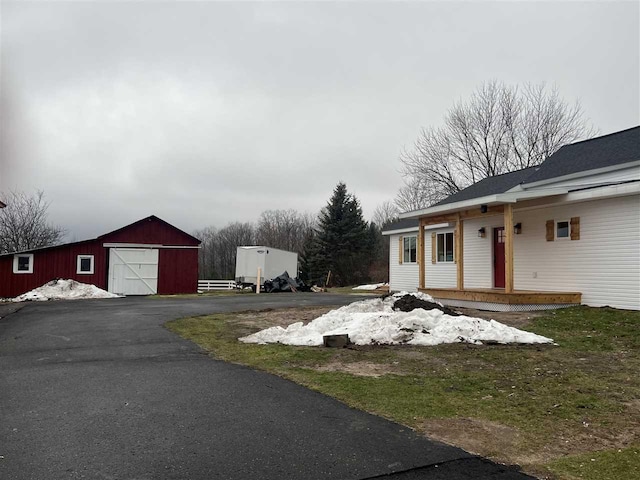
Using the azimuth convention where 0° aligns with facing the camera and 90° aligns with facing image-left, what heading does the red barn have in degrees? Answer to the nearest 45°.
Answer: approximately 0°

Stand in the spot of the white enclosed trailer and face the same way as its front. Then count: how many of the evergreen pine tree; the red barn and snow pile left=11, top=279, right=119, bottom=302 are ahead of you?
2

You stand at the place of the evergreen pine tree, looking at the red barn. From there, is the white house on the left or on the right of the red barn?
left

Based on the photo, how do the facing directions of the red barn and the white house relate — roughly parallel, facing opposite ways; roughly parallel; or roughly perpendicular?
roughly perpendicular

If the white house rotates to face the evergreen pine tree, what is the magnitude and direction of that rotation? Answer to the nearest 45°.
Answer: approximately 90° to its right

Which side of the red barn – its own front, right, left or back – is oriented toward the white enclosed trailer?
left

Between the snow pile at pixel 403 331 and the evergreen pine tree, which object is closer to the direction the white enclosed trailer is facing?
the snow pile
